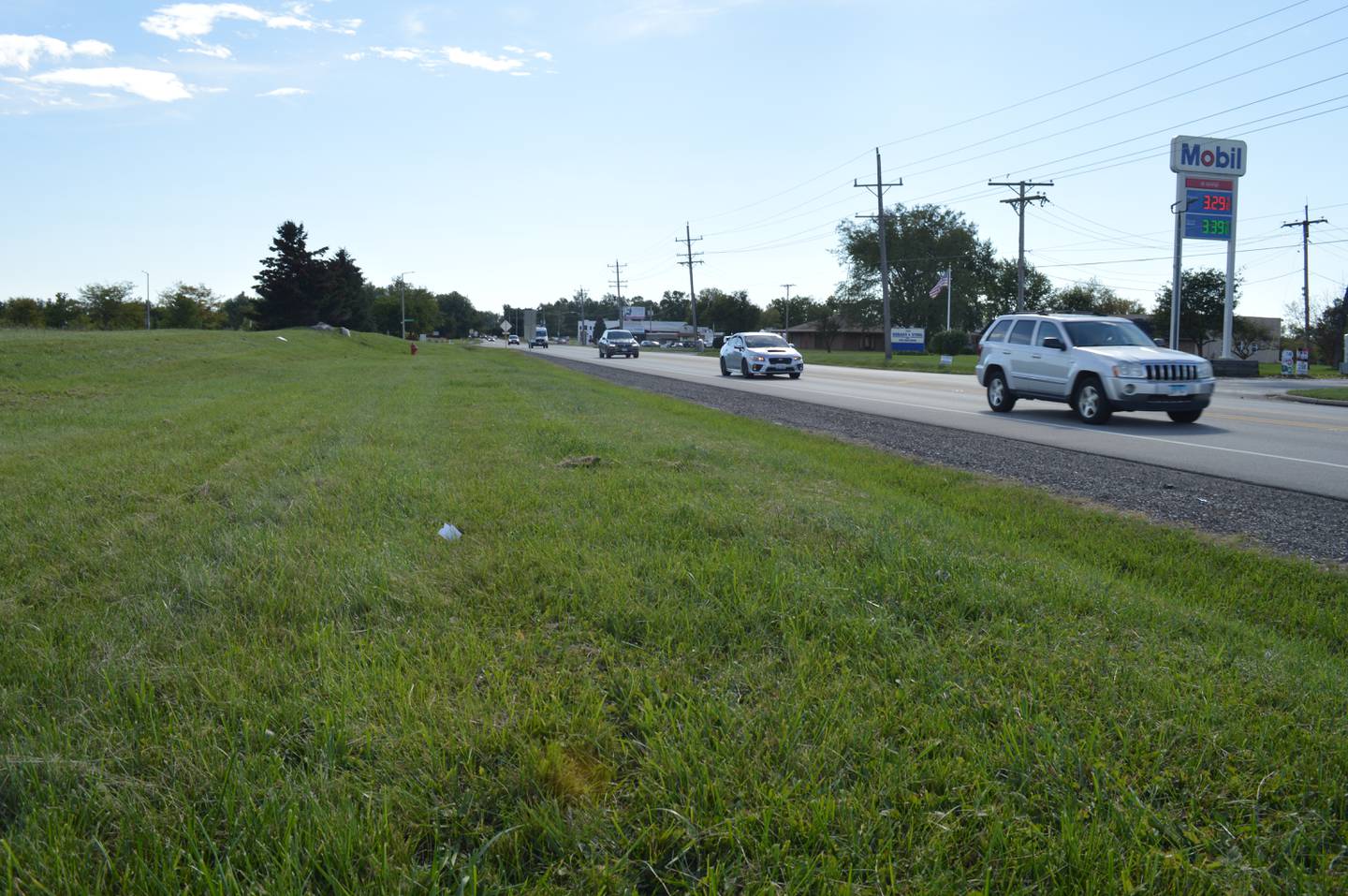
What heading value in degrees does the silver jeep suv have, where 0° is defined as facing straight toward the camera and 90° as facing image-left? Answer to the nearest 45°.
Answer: approximately 315°

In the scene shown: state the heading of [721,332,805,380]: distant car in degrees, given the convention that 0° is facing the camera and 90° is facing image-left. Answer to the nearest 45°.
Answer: approximately 315°

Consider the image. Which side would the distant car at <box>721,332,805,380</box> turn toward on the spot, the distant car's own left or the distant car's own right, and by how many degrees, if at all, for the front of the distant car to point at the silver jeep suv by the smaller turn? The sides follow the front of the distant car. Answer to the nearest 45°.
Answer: approximately 45° to the distant car's own right

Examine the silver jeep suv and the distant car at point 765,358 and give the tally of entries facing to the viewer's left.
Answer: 0

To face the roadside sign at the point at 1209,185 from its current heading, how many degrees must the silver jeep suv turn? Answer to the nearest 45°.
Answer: approximately 135° to its left

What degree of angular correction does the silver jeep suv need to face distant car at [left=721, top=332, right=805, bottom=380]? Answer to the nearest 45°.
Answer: approximately 180°

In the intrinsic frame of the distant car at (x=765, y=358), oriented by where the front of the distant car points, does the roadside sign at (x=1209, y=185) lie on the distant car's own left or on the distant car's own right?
on the distant car's own left

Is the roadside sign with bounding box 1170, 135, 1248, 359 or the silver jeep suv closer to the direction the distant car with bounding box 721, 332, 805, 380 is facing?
the silver jeep suv
